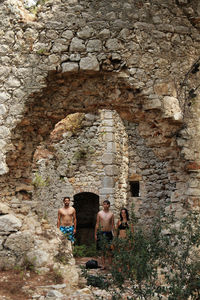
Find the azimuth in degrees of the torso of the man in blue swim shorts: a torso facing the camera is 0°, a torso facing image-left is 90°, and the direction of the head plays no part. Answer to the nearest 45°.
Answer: approximately 0°
